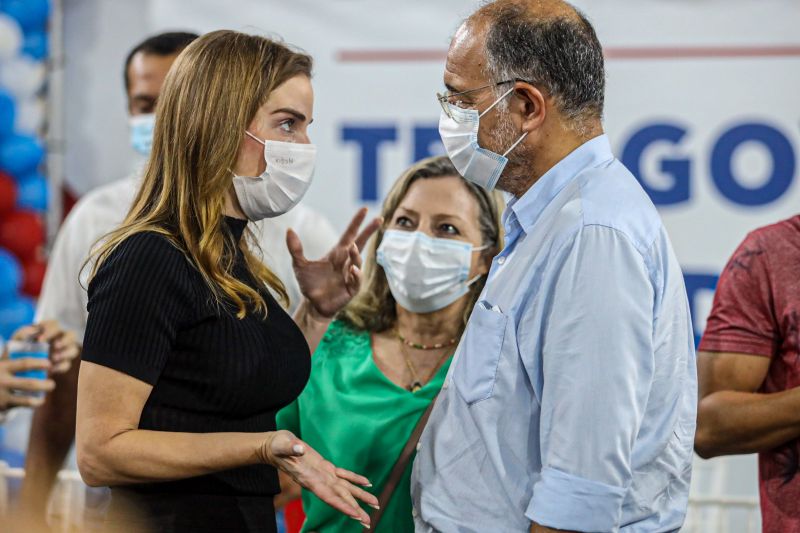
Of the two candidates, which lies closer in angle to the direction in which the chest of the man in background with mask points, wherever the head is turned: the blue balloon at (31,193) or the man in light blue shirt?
the man in light blue shirt

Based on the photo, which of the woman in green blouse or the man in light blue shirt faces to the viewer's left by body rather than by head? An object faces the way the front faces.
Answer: the man in light blue shirt

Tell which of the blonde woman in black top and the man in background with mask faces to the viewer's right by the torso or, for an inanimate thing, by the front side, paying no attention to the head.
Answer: the blonde woman in black top

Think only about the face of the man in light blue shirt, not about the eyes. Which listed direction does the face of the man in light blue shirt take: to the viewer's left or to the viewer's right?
to the viewer's left

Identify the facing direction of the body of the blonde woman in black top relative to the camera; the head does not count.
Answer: to the viewer's right

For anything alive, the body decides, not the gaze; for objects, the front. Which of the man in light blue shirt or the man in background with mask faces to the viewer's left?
the man in light blue shirt

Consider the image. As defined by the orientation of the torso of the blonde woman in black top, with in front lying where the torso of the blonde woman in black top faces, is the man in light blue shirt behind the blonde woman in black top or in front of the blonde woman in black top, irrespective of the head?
in front

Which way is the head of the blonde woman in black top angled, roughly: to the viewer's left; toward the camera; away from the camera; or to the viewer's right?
to the viewer's right

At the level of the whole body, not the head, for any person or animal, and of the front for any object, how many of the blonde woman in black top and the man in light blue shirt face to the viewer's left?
1

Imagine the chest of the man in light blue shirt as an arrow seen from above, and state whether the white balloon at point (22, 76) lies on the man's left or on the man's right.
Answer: on the man's right

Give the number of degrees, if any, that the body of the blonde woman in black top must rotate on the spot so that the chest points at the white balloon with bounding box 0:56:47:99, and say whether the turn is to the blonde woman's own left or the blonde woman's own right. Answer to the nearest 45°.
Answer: approximately 90° to the blonde woman's own left

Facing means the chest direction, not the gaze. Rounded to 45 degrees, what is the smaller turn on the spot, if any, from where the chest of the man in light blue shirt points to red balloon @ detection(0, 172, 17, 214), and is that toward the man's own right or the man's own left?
approximately 45° to the man's own right

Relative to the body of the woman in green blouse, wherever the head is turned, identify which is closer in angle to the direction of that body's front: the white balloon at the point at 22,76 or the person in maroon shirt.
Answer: the person in maroon shirt

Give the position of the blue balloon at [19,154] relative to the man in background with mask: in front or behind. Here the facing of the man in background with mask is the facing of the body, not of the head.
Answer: behind

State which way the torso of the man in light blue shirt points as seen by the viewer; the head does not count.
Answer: to the viewer's left
